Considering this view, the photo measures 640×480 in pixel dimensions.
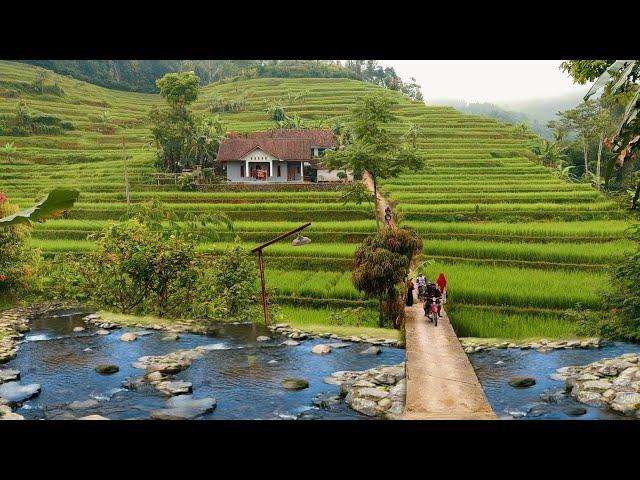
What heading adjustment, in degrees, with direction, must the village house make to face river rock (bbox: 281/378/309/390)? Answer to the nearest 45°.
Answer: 0° — it already faces it

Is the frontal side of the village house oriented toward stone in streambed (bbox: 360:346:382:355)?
yes

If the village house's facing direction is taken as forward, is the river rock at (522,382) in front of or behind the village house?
in front

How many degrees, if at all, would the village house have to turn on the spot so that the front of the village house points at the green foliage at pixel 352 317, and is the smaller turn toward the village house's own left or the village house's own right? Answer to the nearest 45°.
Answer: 0° — it already faces it

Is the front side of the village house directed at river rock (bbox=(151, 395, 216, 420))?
yes

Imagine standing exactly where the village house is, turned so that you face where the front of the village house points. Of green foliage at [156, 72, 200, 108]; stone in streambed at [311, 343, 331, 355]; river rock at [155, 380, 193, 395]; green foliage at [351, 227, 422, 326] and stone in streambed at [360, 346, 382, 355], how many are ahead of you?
4

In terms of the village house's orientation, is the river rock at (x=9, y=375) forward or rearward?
forward

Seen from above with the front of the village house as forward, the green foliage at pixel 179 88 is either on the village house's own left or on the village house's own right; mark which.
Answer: on the village house's own right

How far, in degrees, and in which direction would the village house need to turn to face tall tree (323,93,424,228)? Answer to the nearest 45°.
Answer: approximately 45° to its left

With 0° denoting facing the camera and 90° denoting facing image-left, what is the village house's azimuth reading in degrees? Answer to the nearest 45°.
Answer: approximately 0°

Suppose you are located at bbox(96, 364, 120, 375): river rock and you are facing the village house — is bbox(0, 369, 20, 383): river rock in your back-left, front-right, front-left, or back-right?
back-left

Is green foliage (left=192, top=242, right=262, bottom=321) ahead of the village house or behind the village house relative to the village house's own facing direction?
ahead

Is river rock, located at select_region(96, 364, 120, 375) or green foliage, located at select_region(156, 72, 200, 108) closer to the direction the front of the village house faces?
the river rock

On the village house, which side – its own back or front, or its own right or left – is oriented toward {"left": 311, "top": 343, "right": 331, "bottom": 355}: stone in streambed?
front

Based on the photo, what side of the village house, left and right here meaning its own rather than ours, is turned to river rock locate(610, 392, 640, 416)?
front

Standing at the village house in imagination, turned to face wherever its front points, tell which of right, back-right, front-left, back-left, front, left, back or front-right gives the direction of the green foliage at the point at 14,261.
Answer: front-right
